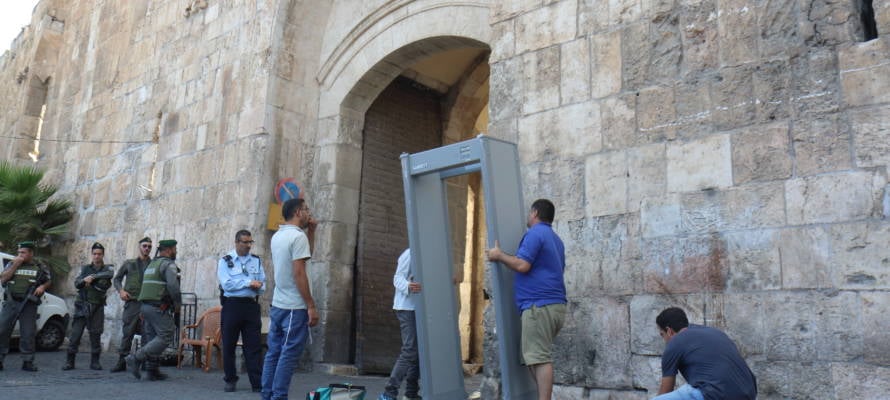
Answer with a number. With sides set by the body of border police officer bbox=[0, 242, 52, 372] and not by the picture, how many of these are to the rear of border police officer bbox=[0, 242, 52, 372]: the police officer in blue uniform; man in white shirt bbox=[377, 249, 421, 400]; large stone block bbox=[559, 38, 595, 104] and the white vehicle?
1

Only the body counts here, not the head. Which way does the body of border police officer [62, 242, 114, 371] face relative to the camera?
toward the camera

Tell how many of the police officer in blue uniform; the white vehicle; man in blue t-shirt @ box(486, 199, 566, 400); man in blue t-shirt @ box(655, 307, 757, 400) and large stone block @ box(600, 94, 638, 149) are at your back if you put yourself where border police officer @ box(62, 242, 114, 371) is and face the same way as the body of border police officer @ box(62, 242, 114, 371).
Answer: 1

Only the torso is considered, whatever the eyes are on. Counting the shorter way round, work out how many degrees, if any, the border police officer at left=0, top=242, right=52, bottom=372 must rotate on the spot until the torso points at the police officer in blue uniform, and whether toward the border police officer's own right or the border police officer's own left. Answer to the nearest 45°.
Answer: approximately 45° to the border police officer's own left

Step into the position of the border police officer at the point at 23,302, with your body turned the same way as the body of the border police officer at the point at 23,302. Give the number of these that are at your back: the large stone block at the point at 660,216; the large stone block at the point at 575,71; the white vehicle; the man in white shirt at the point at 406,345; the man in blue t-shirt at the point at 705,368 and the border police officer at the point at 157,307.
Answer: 1

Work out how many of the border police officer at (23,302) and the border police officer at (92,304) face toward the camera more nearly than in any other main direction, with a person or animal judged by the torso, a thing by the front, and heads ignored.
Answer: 2

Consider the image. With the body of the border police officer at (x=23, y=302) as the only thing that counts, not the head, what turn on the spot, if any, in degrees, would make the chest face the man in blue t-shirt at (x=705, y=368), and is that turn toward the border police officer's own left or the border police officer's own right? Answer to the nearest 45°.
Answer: approximately 45° to the border police officer's own left

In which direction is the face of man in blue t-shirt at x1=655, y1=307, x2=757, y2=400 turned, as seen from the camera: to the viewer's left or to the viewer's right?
to the viewer's left

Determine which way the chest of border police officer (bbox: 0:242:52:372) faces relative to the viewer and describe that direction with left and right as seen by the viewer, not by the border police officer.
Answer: facing the viewer

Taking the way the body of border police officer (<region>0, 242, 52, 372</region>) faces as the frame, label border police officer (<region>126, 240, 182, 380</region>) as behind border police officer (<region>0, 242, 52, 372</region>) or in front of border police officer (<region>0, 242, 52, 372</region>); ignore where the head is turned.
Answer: in front
